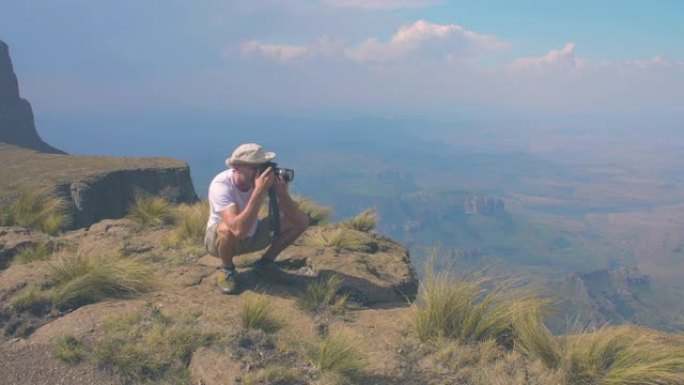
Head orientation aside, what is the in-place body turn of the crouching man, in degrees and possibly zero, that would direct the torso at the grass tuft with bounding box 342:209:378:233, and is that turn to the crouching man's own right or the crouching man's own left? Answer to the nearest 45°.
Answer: approximately 90° to the crouching man's own left

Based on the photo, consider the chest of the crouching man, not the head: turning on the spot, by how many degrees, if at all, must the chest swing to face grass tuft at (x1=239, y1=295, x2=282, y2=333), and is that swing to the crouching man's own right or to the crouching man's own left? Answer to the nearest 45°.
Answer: approximately 45° to the crouching man's own right

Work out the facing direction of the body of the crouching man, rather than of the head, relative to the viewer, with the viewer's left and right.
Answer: facing the viewer and to the right of the viewer

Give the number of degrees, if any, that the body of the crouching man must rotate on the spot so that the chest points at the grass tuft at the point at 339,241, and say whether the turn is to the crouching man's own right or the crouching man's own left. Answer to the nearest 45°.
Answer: approximately 90° to the crouching man's own left

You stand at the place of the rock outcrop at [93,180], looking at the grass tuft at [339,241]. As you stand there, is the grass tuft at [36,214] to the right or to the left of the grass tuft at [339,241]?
right

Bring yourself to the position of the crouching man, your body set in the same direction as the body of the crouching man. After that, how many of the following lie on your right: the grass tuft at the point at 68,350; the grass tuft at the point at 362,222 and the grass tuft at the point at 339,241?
1

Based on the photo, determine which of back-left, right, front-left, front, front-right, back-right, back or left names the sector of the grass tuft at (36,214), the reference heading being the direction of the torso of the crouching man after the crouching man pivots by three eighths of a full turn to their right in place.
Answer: front-right

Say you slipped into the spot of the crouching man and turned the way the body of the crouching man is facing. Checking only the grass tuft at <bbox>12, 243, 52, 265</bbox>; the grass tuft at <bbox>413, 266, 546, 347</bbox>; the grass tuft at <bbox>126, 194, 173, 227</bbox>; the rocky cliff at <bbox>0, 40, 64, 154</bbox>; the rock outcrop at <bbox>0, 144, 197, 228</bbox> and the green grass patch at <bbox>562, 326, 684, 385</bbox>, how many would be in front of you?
2

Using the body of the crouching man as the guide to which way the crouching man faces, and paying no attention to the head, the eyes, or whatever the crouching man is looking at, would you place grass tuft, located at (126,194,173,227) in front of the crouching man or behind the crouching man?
behind

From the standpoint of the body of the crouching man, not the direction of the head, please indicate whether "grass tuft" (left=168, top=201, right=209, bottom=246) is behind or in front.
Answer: behind

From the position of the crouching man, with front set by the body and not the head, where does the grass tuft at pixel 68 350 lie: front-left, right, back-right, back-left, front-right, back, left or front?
right

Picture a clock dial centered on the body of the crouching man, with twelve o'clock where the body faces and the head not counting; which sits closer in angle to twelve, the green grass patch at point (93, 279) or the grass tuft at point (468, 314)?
the grass tuft

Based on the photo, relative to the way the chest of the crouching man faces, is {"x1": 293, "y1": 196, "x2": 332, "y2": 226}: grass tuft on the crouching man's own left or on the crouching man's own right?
on the crouching man's own left

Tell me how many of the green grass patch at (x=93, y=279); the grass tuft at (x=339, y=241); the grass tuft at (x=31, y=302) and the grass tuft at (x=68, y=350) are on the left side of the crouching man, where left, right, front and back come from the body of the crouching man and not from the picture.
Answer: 1
